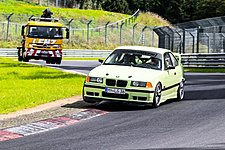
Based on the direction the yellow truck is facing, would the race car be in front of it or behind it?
in front

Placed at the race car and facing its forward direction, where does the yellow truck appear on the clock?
The yellow truck is roughly at 4 o'clock from the race car.

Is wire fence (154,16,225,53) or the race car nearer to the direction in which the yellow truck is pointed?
the race car

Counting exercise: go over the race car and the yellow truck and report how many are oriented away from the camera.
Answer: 0

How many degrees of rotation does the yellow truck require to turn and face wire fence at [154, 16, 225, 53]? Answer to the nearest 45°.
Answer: approximately 90° to its left

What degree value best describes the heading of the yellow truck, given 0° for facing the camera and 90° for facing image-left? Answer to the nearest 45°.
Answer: approximately 0°

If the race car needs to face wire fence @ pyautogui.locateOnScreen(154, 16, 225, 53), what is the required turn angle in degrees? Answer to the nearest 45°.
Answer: approximately 135° to its right
